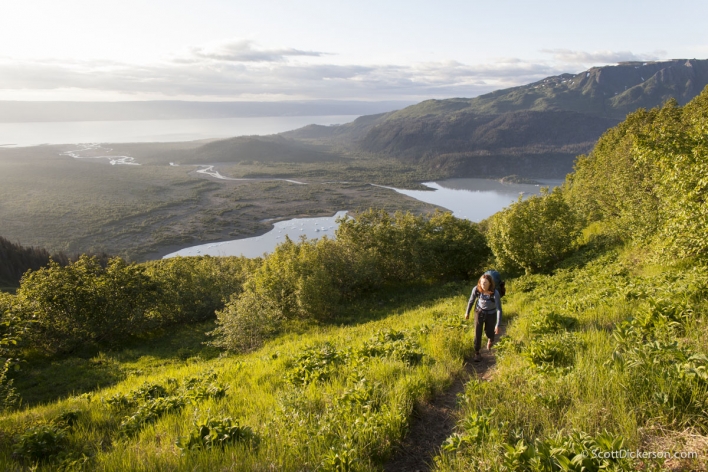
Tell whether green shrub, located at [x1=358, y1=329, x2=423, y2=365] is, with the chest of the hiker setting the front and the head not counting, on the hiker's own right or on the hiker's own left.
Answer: on the hiker's own right

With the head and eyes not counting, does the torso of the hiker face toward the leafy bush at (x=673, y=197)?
no

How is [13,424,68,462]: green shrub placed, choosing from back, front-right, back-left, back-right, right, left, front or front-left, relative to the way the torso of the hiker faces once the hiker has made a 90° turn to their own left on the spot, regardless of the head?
back-right

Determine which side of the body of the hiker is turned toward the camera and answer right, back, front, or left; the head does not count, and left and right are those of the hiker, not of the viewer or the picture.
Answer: front

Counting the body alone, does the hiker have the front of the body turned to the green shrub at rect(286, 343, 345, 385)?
no

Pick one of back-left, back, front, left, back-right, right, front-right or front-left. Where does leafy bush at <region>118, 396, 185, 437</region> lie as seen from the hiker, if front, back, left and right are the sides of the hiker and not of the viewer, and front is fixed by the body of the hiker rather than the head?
front-right

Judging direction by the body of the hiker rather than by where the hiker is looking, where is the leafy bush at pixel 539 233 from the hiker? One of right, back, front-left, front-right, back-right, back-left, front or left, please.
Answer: back

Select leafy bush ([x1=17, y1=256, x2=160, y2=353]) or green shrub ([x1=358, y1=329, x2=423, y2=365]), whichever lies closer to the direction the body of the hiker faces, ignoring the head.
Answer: the green shrub

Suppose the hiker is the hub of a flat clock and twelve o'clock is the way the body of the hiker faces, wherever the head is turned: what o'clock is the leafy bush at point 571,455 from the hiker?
The leafy bush is roughly at 12 o'clock from the hiker.
